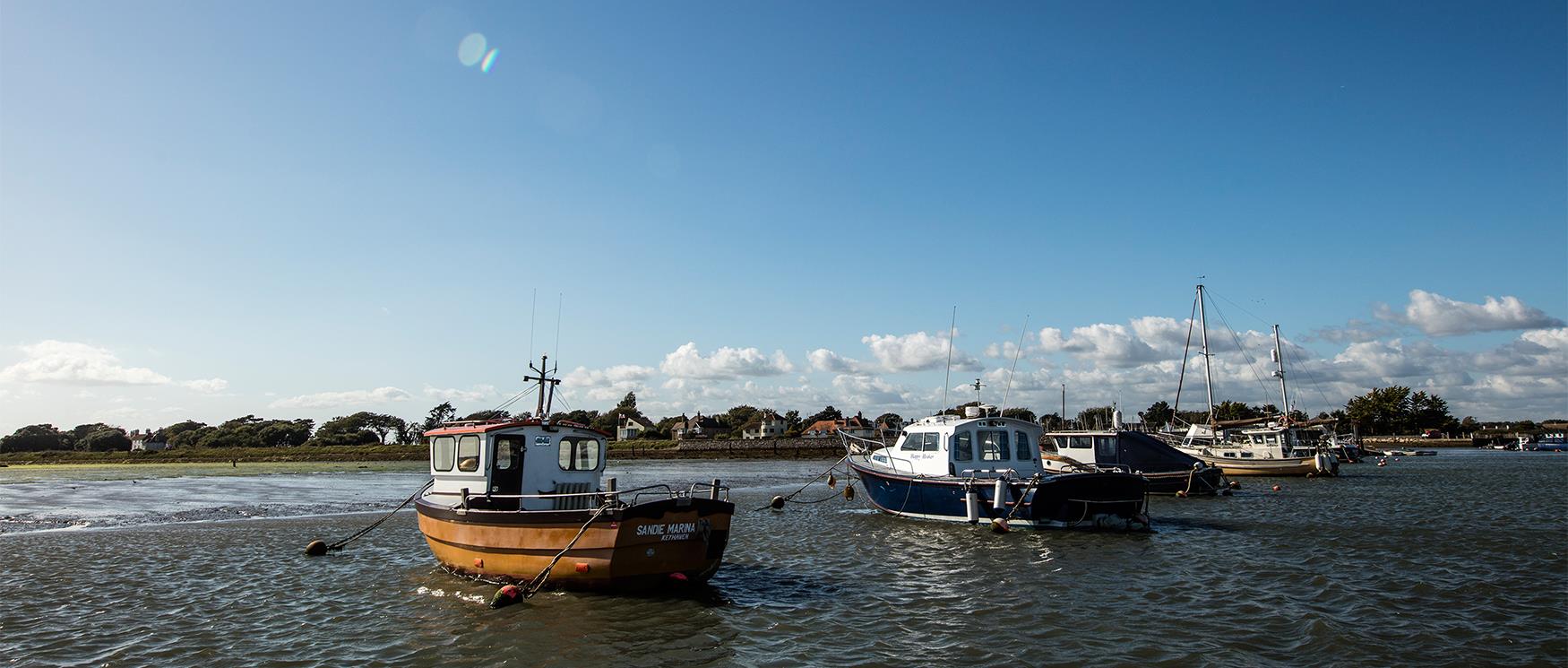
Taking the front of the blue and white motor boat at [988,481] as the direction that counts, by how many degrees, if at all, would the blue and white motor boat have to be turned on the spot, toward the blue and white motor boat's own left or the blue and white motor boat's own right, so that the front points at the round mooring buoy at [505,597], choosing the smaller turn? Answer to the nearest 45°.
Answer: approximately 90° to the blue and white motor boat's own left

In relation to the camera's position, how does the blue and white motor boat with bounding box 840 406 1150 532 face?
facing away from the viewer and to the left of the viewer
